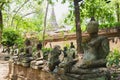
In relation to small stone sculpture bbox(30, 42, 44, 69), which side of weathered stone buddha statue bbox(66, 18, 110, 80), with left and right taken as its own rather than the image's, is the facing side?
right

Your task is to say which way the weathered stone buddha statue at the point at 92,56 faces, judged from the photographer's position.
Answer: facing the viewer and to the left of the viewer

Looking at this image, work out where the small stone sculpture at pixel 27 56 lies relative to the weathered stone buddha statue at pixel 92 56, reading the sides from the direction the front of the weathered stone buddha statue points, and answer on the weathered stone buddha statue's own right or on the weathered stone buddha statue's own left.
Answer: on the weathered stone buddha statue's own right

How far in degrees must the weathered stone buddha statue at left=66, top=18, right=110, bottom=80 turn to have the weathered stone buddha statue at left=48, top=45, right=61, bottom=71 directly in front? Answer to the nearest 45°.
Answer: approximately 90° to its right

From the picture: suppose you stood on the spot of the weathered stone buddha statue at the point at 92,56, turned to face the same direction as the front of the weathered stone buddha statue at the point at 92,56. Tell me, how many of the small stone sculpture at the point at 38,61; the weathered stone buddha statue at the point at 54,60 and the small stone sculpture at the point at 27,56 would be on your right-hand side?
3
